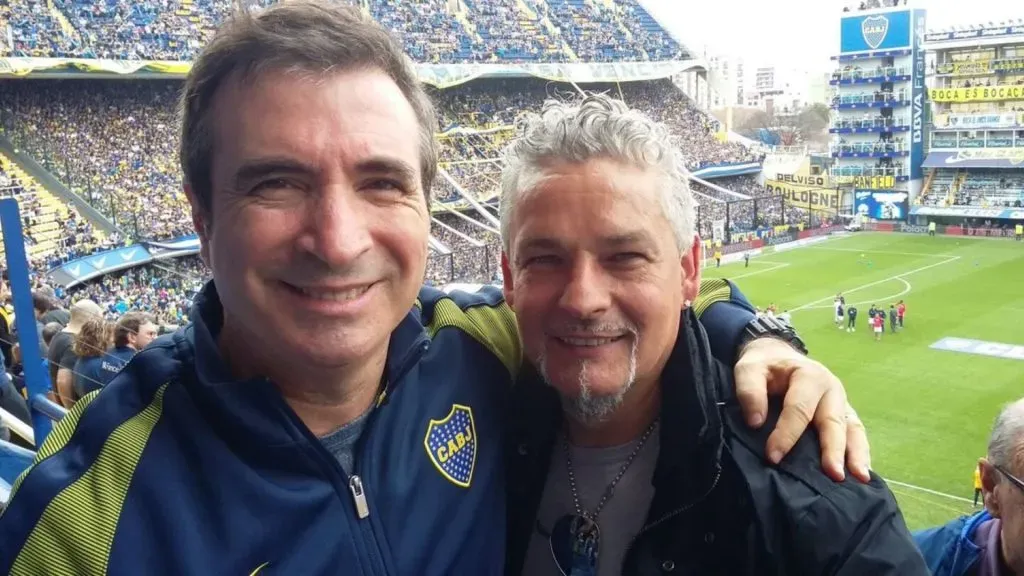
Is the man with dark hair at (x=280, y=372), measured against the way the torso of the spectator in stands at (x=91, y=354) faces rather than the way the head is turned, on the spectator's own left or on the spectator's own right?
on the spectator's own right

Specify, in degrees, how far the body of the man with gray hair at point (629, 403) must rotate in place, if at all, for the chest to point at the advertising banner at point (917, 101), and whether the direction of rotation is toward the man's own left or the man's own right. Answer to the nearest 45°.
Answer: approximately 180°

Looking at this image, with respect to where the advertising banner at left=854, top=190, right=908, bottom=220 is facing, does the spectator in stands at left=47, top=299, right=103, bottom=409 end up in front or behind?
in front

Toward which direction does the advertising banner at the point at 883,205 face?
toward the camera

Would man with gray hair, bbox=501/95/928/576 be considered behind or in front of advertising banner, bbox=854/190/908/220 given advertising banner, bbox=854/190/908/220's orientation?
in front

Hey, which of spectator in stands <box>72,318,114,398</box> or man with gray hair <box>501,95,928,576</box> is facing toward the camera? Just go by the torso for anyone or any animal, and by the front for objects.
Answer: the man with gray hair

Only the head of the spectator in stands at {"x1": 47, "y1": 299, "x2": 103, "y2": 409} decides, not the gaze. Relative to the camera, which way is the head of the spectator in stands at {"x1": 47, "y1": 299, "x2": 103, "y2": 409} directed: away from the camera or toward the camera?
away from the camera

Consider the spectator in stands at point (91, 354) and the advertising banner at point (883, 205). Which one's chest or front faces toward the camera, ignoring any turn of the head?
the advertising banner

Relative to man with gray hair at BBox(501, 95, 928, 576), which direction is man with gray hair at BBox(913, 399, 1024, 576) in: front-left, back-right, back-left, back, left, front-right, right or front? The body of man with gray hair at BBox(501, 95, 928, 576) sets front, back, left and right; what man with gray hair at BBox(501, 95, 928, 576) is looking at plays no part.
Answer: back-left

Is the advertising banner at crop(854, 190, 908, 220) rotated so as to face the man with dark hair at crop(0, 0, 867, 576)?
yes

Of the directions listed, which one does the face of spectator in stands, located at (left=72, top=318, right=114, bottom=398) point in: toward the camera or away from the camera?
away from the camera

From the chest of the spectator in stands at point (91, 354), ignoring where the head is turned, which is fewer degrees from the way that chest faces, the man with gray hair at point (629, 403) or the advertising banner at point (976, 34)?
the advertising banner

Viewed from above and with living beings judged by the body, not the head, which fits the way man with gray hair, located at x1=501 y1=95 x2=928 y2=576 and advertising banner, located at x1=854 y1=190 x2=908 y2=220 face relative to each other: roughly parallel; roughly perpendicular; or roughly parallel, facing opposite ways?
roughly parallel

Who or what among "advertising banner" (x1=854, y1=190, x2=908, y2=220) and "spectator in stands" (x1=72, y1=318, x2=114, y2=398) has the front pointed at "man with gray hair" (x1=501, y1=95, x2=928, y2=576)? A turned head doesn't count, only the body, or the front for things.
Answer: the advertising banner

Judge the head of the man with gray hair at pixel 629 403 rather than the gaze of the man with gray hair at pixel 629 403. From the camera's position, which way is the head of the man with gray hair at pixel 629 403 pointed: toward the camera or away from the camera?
toward the camera

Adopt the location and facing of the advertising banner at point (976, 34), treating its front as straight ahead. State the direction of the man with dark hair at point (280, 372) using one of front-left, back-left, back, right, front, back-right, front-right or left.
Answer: front-left
